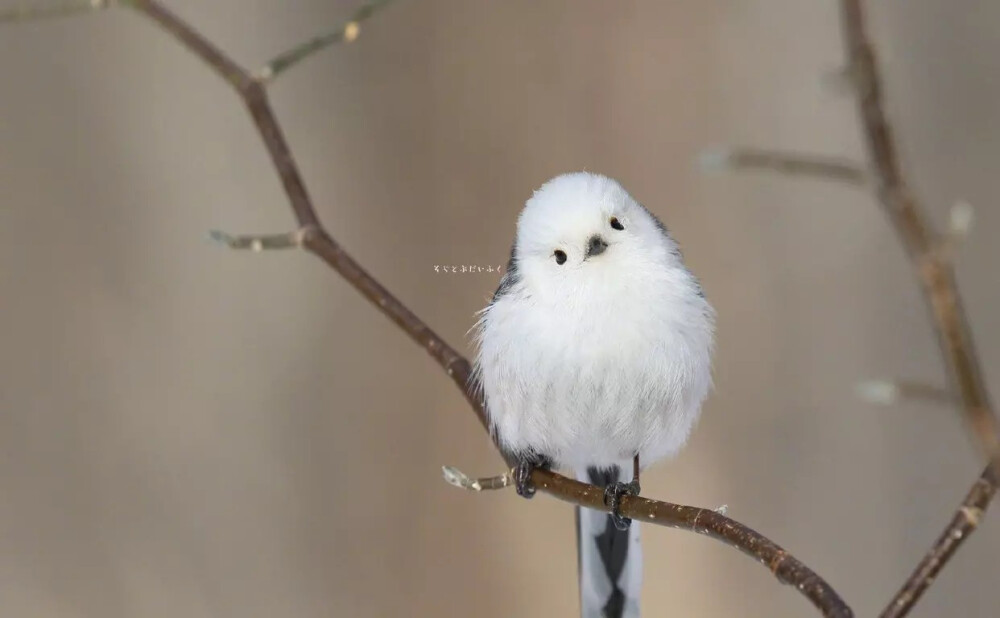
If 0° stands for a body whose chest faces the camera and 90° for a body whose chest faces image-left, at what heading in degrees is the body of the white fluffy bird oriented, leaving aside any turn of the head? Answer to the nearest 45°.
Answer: approximately 0°
